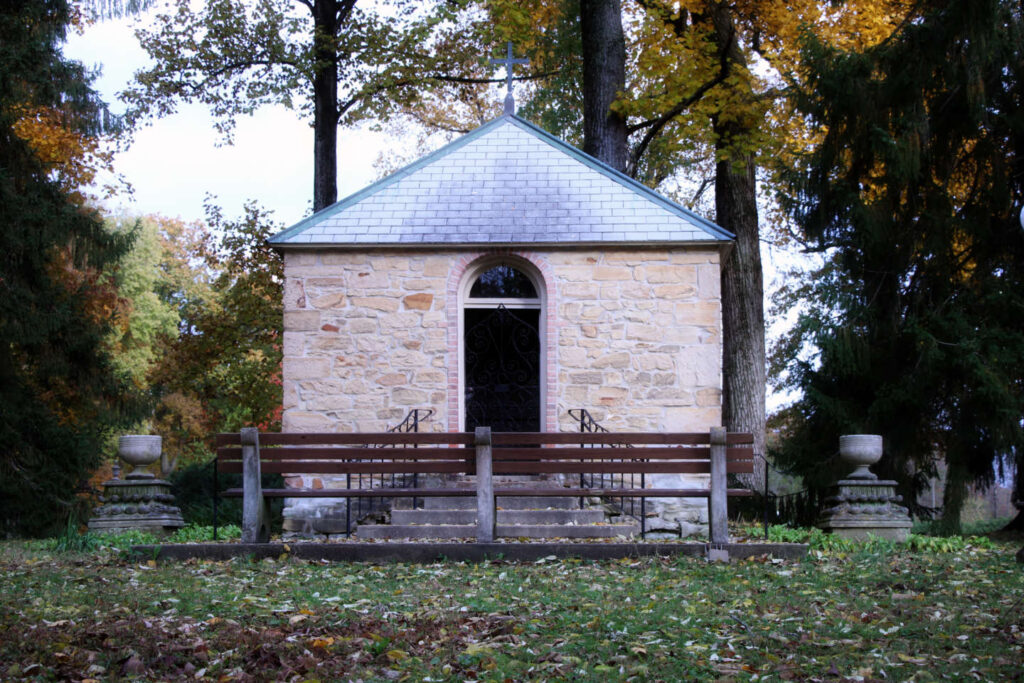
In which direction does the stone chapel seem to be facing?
toward the camera

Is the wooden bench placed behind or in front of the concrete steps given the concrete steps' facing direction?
in front

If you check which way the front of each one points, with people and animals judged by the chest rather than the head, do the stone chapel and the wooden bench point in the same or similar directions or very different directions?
very different directions

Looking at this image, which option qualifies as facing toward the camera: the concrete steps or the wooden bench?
the concrete steps

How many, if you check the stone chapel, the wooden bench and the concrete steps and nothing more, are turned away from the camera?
1

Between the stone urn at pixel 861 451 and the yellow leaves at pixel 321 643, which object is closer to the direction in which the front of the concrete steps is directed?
the yellow leaves

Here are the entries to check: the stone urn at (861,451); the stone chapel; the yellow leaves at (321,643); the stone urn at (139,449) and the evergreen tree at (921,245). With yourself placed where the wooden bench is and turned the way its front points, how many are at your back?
1

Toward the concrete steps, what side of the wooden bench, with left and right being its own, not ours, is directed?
front

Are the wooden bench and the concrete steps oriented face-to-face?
yes

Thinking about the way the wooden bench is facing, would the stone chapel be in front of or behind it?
in front

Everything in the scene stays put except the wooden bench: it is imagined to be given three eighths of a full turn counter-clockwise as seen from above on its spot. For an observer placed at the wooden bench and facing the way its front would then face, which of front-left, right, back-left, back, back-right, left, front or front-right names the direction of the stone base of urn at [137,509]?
right

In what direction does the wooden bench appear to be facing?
away from the camera

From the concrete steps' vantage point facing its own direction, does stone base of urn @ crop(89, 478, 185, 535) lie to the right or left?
on its right

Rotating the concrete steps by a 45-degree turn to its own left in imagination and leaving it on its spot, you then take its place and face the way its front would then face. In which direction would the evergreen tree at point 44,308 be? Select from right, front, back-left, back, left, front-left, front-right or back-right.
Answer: back

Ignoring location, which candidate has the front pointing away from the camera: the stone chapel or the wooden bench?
the wooden bench

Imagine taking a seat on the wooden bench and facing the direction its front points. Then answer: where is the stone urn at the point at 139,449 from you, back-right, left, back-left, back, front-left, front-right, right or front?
front-left
